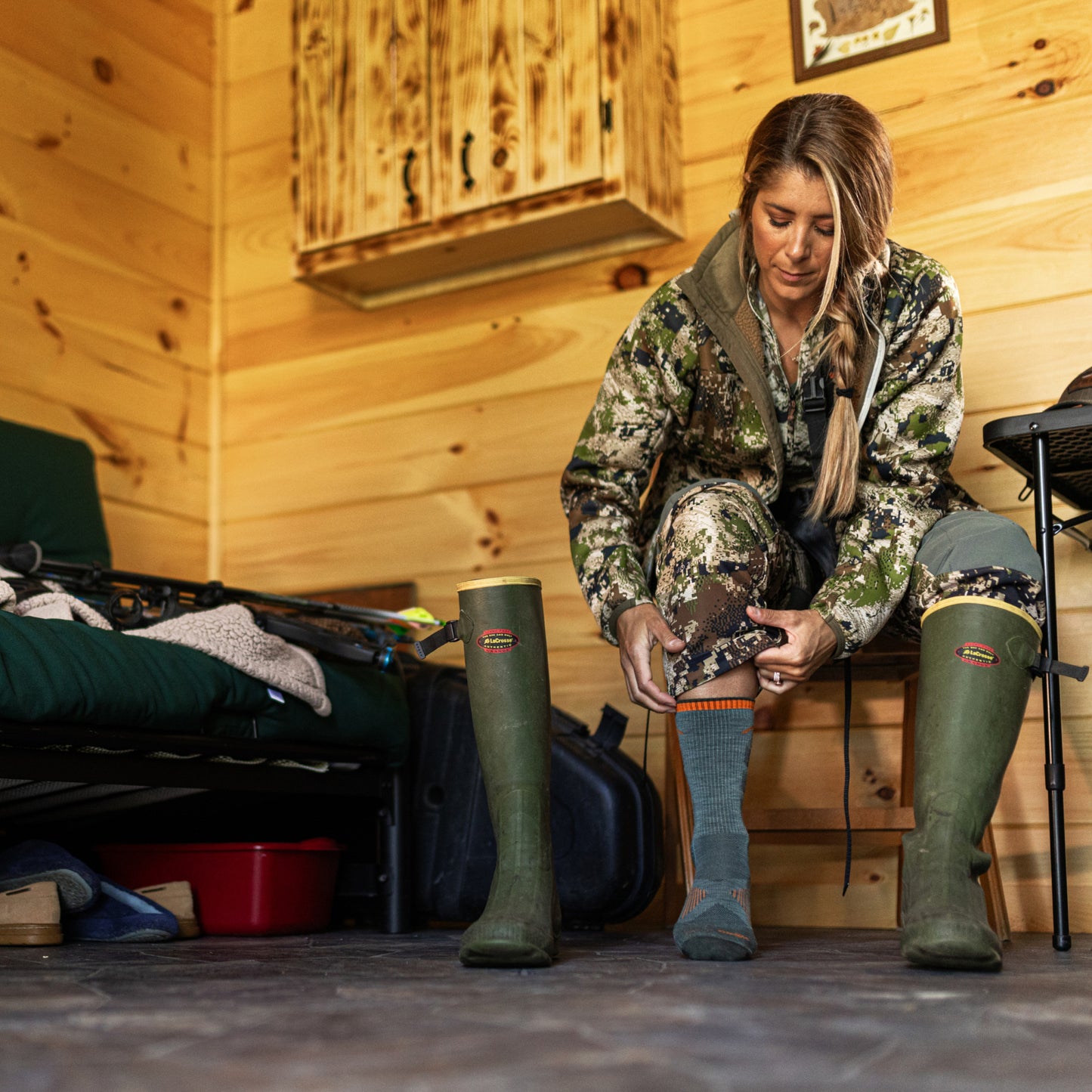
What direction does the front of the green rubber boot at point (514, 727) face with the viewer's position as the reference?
facing the viewer

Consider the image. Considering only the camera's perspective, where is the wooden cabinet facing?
facing the viewer and to the left of the viewer

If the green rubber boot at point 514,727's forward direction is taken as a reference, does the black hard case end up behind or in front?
behind

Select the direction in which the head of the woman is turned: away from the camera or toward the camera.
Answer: toward the camera

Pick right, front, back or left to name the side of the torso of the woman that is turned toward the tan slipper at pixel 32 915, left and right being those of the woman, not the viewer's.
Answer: right

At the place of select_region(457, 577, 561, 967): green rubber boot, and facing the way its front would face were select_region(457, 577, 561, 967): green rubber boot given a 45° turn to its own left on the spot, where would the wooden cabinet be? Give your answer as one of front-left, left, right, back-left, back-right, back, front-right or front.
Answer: back-left
